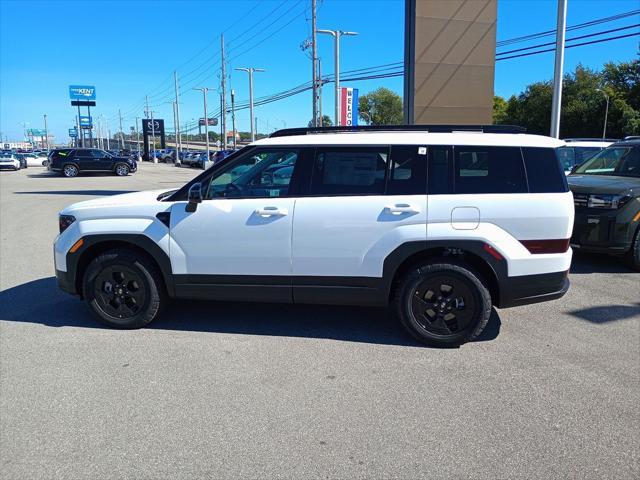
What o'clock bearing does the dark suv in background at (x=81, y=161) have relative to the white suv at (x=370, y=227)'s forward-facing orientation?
The dark suv in background is roughly at 2 o'clock from the white suv.

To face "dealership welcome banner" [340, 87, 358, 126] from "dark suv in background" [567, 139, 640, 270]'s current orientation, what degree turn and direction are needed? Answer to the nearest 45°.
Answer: approximately 90° to its right

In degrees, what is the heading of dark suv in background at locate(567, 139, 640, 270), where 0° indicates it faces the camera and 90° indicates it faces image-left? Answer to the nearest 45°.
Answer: approximately 45°

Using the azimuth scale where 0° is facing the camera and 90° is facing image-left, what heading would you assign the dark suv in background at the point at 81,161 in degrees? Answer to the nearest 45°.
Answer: approximately 270°

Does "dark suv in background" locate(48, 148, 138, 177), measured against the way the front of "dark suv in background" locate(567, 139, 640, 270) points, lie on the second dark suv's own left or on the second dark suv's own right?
on the second dark suv's own right

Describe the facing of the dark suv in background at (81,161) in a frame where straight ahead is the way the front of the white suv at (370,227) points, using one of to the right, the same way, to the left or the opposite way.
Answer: the opposite way

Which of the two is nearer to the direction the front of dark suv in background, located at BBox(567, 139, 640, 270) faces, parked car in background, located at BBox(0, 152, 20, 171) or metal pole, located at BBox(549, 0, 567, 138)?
the parked car in background

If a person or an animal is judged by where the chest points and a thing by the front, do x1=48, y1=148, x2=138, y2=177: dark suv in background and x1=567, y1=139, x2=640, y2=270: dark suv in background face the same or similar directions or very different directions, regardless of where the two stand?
very different directions

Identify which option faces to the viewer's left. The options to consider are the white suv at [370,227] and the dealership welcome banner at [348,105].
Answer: the white suv

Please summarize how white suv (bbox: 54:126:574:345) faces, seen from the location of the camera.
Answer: facing to the left of the viewer
